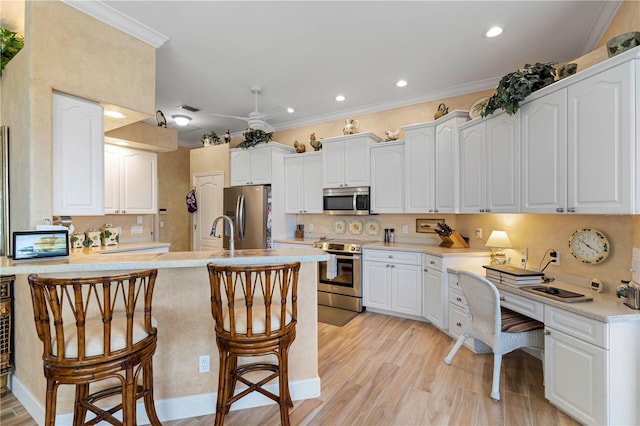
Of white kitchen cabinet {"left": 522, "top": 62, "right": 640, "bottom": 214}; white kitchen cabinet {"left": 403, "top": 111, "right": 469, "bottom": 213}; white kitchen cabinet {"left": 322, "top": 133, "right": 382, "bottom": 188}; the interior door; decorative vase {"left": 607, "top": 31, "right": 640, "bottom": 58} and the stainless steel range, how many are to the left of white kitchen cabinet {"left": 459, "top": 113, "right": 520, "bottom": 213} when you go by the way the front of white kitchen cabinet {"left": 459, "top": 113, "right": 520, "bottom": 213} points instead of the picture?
2

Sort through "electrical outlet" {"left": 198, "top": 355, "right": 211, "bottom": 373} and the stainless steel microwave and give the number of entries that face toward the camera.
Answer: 2

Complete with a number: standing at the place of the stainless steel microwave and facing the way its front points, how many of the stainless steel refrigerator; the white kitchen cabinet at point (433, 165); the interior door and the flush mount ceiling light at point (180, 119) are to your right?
3

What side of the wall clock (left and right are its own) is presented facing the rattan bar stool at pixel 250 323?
front

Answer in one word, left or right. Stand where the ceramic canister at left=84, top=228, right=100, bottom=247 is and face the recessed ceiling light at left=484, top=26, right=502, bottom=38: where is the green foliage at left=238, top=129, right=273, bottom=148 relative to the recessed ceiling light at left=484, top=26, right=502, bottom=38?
left

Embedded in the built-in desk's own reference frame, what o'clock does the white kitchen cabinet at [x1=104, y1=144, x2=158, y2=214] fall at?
The white kitchen cabinet is roughly at 1 o'clock from the built-in desk.

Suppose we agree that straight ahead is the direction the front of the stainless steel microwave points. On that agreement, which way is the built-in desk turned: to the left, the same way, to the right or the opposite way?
to the right

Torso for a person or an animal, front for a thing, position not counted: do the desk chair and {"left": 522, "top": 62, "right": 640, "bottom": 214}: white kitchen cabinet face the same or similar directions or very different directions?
very different directions

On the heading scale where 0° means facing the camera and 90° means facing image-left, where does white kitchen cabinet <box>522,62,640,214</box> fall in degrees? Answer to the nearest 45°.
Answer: approximately 45°

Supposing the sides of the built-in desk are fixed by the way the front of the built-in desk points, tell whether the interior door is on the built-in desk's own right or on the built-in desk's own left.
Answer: on the built-in desk's own right

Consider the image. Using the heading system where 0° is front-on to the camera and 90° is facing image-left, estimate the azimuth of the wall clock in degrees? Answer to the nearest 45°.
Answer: approximately 45°

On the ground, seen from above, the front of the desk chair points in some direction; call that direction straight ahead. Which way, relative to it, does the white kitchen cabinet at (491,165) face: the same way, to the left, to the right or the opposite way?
the opposite way
